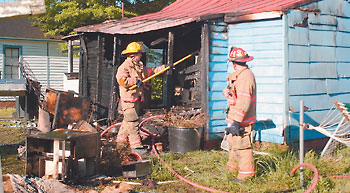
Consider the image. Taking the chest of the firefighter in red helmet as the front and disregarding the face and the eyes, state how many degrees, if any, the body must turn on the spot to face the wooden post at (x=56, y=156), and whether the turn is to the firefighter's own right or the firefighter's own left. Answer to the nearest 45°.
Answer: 0° — they already face it

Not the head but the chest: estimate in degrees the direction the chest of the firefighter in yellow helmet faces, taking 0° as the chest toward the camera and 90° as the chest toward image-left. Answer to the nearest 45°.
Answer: approximately 270°

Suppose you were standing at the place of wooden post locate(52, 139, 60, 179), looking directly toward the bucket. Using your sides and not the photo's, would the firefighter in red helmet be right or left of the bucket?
right

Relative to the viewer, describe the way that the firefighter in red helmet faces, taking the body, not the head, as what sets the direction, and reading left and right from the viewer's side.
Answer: facing to the left of the viewer

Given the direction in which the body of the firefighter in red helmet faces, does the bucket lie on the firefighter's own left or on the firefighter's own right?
on the firefighter's own right

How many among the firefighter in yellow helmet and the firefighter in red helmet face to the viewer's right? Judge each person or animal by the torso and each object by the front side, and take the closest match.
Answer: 1

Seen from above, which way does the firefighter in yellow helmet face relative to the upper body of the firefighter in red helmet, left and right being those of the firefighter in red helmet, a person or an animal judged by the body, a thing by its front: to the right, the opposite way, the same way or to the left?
the opposite way

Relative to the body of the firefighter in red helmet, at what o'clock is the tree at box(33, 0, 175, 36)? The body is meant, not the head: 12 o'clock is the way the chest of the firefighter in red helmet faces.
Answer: The tree is roughly at 2 o'clock from the firefighter in red helmet.
